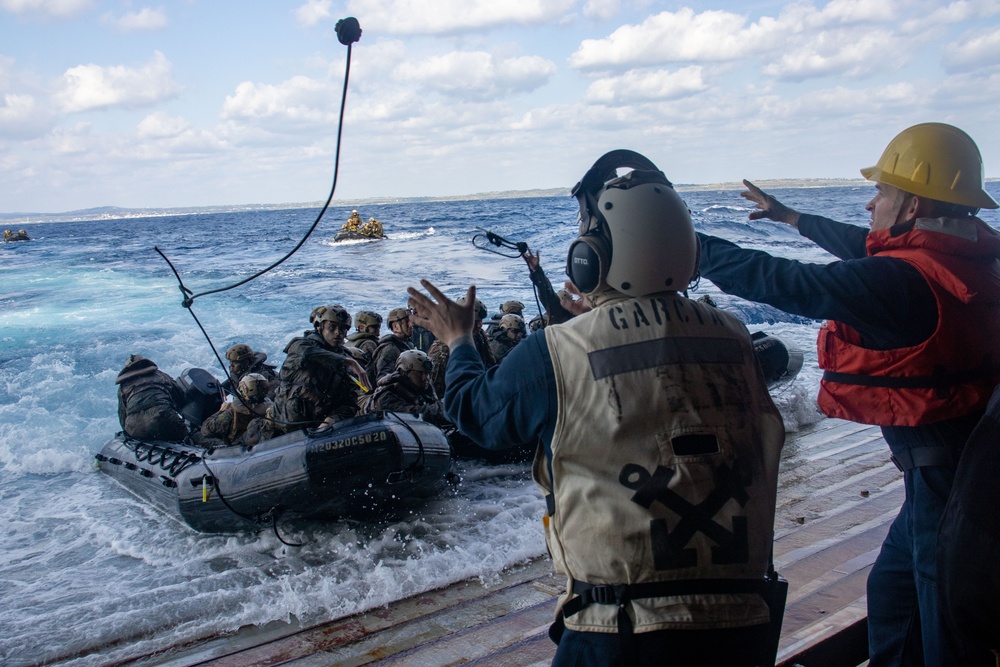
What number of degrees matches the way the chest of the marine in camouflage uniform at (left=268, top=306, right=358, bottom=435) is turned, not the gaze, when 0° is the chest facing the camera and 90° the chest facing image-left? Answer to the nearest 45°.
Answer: approximately 315°

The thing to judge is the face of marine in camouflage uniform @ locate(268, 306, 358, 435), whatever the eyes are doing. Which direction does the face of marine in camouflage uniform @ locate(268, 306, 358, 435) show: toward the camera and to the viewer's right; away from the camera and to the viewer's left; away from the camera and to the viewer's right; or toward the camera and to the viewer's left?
toward the camera and to the viewer's right

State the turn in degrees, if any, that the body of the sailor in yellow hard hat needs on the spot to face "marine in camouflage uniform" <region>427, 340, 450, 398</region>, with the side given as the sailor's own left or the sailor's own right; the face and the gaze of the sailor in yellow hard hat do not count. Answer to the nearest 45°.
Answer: approximately 45° to the sailor's own right

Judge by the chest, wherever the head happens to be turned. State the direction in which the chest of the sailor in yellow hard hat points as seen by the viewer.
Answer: to the viewer's left

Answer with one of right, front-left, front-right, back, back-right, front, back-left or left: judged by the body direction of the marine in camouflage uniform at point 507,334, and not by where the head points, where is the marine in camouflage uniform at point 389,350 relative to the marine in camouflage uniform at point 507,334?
back-right

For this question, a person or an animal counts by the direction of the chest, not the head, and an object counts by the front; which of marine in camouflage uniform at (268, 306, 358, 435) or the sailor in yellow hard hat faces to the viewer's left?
the sailor in yellow hard hat

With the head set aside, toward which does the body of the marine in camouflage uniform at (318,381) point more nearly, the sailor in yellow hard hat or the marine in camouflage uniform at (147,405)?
the sailor in yellow hard hat

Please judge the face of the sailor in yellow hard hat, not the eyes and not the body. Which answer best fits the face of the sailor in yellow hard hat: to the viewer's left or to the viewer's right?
to the viewer's left

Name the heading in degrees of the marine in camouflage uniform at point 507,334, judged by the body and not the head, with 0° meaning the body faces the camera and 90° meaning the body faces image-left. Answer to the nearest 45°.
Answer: approximately 315°

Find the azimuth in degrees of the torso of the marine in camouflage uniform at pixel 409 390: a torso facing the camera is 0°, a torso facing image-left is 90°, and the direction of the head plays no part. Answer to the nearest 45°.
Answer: approximately 315°

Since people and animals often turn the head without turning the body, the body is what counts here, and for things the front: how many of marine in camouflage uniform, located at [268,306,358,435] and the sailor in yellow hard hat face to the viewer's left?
1

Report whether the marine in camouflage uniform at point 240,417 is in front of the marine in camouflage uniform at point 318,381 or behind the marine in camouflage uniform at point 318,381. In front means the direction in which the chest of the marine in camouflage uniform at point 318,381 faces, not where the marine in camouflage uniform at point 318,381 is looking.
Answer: behind
